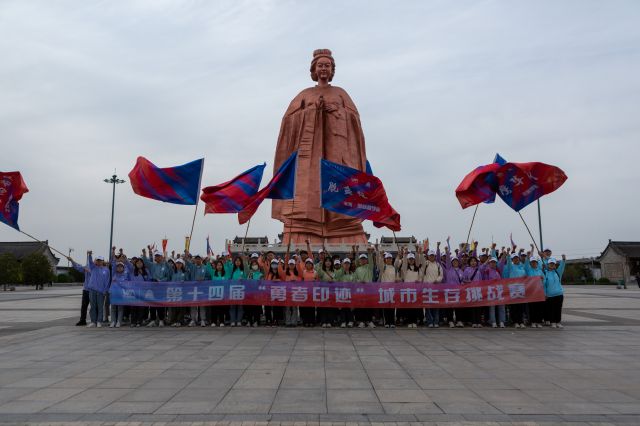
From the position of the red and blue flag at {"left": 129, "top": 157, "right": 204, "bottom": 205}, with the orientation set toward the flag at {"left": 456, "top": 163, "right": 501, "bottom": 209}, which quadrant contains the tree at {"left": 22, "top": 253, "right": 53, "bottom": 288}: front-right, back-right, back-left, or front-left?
back-left

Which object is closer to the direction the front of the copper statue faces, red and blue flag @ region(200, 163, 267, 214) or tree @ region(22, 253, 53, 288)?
the red and blue flag

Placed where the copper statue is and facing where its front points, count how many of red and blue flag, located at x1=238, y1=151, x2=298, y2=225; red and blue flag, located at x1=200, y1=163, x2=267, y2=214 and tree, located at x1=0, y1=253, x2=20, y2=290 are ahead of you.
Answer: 2

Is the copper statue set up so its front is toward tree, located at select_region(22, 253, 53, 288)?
no

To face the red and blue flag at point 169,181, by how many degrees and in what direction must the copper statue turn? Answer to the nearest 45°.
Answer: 0° — it already faces it

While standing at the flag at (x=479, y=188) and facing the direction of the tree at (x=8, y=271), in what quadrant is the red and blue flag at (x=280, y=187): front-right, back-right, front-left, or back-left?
front-left

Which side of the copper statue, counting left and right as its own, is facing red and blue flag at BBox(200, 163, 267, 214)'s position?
front

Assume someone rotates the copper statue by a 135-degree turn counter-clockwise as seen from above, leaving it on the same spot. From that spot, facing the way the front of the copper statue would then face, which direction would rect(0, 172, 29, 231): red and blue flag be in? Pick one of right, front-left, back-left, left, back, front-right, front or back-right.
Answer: back

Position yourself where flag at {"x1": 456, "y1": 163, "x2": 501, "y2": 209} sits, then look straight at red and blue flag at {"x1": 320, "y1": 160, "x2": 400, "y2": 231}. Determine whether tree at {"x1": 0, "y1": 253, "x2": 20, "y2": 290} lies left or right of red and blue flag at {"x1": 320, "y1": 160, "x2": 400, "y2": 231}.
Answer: right

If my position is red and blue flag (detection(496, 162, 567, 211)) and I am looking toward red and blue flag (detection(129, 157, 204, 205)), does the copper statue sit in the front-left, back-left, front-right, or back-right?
front-right

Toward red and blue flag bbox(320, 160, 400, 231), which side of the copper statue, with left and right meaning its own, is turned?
front

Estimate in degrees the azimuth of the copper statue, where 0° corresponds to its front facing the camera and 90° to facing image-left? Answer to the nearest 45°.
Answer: approximately 0°

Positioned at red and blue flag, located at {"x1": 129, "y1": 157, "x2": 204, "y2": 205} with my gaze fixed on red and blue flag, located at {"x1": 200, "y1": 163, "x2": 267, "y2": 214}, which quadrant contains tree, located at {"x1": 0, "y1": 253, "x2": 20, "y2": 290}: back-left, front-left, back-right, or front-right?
back-left

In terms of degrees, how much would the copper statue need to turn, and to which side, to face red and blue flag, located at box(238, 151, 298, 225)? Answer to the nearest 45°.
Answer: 0° — it already faces it

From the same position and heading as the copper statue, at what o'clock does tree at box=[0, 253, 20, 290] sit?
The tree is roughly at 4 o'clock from the copper statue.

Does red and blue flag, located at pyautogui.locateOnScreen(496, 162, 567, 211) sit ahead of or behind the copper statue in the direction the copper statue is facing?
ahead

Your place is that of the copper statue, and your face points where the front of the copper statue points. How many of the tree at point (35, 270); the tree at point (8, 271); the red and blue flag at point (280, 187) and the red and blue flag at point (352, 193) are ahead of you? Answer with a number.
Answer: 2
